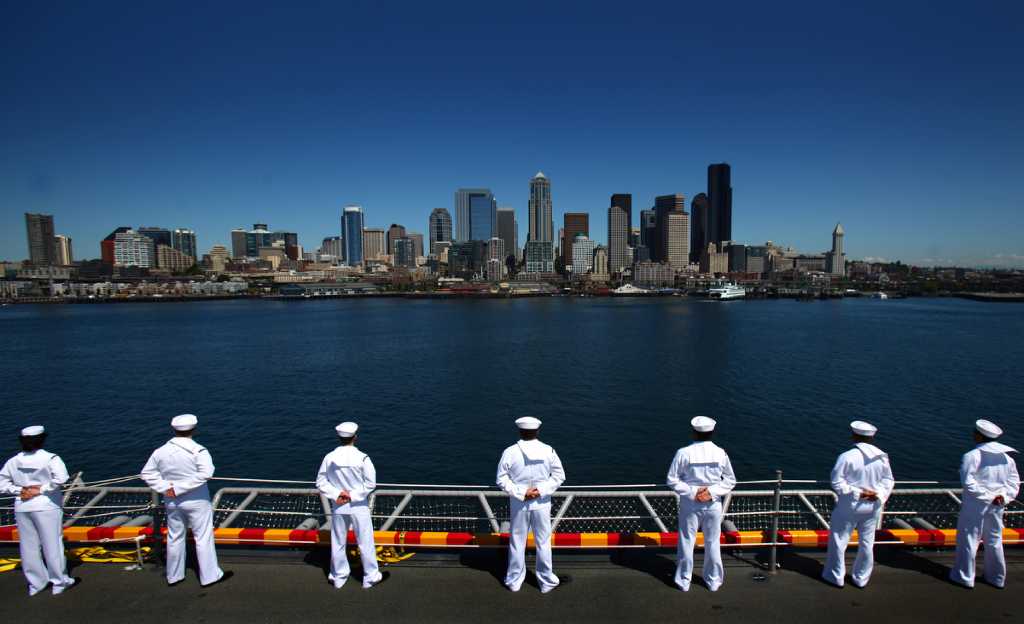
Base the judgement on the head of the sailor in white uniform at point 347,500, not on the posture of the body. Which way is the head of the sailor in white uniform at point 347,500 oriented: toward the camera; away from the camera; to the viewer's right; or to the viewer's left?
away from the camera

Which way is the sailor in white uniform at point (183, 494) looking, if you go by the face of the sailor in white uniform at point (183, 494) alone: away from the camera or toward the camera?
away from the camera

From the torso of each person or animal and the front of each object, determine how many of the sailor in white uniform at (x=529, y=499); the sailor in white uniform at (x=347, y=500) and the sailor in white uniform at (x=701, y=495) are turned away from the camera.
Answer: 3

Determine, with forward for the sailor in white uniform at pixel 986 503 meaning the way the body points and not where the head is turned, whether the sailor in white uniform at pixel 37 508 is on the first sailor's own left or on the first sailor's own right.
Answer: on the first sailor's own left

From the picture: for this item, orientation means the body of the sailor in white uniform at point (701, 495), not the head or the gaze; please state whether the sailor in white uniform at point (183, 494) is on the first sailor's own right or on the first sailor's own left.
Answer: on the first sailor's own left

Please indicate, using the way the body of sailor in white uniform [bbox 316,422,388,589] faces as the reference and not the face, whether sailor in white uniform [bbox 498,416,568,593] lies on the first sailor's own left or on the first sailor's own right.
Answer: on the first sailor's own right

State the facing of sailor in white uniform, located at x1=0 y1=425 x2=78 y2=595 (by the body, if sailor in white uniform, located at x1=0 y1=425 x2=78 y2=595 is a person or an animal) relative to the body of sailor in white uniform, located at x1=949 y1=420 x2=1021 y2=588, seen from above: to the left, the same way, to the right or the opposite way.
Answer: the same way

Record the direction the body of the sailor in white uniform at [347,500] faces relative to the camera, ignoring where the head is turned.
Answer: away from the camera

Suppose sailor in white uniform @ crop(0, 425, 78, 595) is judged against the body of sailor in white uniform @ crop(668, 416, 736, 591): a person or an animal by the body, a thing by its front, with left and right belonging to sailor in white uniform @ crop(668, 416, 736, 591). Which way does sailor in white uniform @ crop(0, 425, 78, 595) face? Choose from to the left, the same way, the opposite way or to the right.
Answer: the same way

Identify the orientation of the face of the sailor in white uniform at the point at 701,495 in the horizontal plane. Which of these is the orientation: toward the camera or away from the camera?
away from the camera

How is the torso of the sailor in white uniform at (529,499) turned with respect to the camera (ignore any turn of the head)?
away from the camera

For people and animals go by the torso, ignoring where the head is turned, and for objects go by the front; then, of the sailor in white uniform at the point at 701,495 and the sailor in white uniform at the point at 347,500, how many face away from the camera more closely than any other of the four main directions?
2

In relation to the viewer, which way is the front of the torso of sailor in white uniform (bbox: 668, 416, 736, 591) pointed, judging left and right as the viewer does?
facing away from the viewer

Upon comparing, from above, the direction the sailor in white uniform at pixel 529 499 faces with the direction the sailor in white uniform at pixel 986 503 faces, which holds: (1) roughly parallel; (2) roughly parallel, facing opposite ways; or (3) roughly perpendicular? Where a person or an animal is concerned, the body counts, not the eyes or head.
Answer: roughly parallel

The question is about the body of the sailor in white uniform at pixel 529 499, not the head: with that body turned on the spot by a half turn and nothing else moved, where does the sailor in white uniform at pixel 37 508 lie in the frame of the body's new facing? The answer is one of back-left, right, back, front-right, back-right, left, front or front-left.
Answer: right

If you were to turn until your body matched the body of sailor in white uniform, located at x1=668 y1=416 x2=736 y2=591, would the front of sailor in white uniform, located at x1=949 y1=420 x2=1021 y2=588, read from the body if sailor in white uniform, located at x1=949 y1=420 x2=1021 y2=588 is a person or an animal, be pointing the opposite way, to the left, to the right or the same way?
the same way

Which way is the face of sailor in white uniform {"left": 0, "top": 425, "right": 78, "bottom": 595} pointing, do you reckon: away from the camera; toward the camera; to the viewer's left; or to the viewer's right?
away from the camera

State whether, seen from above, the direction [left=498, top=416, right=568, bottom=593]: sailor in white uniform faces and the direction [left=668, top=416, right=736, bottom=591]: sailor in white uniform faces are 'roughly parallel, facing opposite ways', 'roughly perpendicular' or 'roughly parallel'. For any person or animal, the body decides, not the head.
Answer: roughly parallel

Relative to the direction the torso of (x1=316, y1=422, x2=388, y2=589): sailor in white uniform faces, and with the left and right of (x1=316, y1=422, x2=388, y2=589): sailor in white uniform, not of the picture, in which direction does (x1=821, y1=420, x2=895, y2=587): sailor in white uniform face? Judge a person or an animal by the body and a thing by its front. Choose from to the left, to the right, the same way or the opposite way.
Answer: the same way
